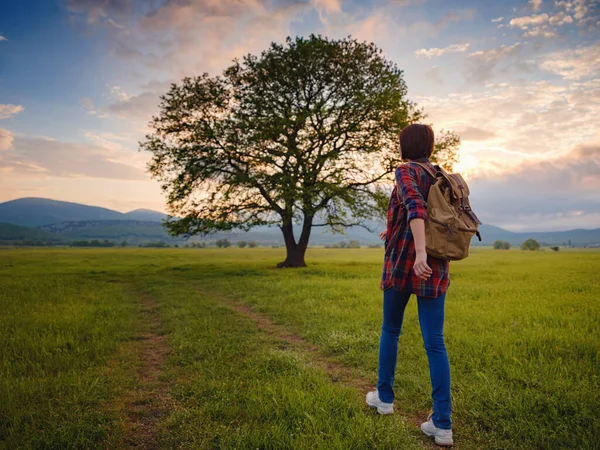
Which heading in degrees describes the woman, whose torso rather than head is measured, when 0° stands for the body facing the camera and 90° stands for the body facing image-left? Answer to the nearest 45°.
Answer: approximately 135°

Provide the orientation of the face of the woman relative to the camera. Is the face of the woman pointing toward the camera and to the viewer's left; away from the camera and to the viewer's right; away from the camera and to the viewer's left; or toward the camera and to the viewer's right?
away from the camera and to the viewer's left
